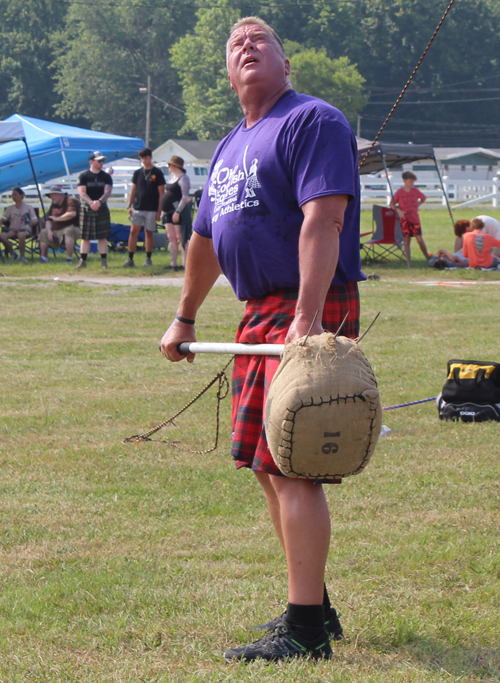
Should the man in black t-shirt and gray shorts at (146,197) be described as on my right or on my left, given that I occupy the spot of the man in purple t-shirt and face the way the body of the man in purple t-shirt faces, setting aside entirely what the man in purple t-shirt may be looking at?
on my right

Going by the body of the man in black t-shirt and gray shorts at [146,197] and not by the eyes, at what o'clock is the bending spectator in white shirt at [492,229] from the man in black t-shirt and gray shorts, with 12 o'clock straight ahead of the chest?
The bending spectator in white shirt is roughly at 9 o'clock from the man in black t-shirt and gray shorts.

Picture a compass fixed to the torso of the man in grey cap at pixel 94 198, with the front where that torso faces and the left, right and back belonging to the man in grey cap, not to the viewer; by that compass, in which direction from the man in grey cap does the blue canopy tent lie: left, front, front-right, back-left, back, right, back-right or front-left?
back

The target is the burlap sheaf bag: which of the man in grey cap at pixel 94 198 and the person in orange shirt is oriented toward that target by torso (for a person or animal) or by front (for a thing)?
the man in grey cap
